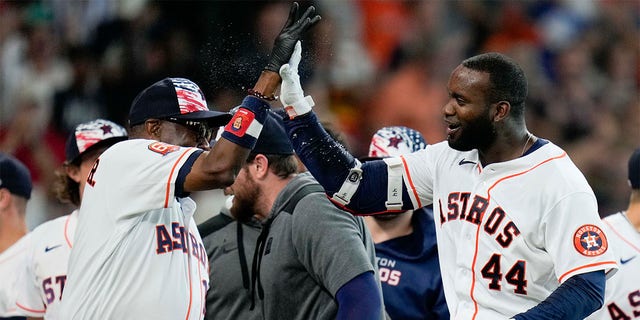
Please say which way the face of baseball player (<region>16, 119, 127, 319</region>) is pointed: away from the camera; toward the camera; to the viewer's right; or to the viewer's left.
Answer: to the viewer's right

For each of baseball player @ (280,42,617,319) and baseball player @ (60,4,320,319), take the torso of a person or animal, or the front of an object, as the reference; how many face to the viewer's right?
1

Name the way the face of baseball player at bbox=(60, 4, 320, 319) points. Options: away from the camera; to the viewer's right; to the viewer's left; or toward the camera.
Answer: to the viewer's right

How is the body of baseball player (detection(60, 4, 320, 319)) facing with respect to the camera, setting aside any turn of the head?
to the viewer's right

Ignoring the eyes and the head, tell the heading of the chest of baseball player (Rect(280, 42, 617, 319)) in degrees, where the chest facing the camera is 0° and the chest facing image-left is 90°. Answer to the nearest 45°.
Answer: approximately 45°

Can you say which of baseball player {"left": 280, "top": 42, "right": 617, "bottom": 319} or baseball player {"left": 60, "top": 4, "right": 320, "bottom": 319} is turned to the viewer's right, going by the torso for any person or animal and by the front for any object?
baseball player {"left": 60, "top": 4, "right": 320, "bottom": 319}

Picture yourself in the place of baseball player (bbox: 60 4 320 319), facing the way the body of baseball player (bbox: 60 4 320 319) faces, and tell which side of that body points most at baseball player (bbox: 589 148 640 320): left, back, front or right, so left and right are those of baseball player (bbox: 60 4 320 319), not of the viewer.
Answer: front

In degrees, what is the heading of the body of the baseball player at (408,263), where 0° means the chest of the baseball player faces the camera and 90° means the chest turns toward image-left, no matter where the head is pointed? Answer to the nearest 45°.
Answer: approximately 45°

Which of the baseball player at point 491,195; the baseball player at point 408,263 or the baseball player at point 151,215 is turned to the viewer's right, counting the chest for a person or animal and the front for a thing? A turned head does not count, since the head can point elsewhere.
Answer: the baseball player at point 151,215
